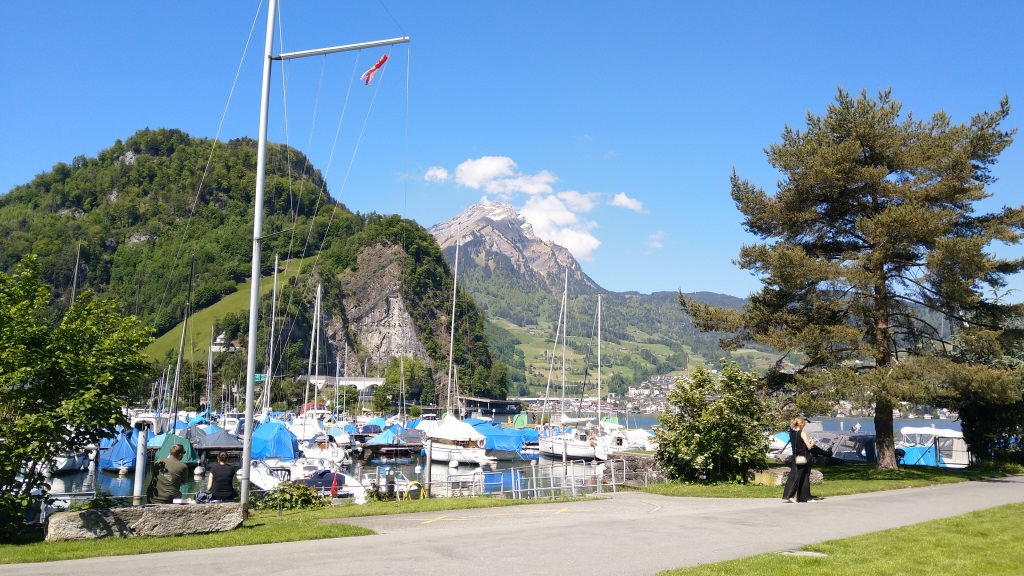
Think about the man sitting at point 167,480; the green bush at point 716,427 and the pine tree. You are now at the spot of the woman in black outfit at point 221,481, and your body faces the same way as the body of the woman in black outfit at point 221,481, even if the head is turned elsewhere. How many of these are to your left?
1

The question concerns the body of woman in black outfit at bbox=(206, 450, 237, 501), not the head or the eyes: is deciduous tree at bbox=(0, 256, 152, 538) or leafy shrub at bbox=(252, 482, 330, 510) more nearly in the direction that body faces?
the leafy shrub

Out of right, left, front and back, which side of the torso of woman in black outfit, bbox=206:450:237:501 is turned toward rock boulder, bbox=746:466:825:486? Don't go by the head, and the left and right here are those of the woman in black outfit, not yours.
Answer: right

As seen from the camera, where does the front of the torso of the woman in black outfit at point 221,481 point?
away from the camera

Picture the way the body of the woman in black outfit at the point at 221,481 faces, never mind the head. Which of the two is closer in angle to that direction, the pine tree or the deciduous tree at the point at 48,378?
the pine tree

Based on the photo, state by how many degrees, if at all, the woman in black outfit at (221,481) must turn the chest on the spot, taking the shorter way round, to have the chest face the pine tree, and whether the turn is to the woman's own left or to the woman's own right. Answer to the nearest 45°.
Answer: approximately 90° to the woman's own right

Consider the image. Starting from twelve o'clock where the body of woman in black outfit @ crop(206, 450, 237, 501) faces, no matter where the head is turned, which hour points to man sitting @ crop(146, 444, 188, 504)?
The man sitting is roughly at 9 o'clock from the woman in black outfit.

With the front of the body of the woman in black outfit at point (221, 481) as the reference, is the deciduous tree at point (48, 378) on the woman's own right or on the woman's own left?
on the woman's own left

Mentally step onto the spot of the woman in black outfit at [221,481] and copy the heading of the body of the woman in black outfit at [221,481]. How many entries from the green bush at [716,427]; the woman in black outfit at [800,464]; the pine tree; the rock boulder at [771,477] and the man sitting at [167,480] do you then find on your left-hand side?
1

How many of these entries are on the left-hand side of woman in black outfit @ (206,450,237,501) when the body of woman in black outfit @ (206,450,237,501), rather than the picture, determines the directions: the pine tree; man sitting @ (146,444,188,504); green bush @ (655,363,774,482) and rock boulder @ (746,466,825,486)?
1

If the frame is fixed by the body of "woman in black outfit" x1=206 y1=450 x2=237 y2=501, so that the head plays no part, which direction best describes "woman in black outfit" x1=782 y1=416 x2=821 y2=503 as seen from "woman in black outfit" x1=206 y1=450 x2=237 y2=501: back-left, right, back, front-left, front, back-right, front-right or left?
right

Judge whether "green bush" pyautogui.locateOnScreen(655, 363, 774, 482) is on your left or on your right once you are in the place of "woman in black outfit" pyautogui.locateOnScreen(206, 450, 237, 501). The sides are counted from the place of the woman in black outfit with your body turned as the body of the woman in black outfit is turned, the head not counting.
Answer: on your right
